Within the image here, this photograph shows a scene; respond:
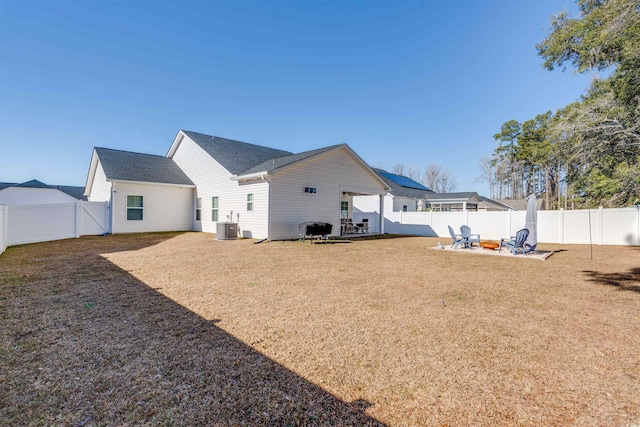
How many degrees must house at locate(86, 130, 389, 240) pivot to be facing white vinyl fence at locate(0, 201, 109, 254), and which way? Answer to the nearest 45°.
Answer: approximately 45° to its left

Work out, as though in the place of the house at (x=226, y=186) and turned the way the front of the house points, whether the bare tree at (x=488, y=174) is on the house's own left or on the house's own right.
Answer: on the house's own right

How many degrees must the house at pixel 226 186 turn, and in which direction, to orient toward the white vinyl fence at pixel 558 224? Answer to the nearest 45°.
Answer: approximately 135° to its right

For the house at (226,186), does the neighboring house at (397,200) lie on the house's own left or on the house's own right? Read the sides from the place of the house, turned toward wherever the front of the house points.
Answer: on the house's own right

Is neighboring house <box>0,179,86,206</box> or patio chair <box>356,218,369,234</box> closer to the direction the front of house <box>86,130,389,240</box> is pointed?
the neighboring house

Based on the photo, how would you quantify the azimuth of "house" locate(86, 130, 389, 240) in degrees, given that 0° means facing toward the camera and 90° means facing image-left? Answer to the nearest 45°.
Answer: approximately 135°
